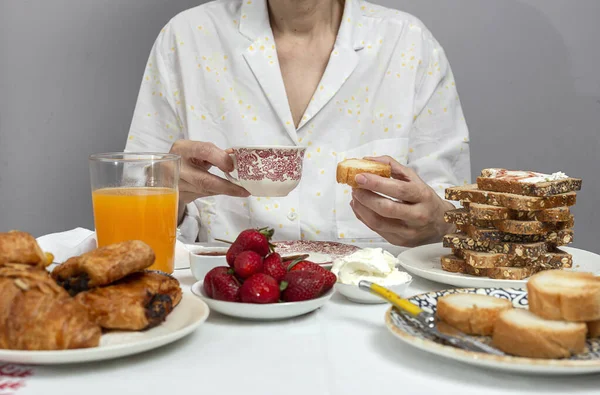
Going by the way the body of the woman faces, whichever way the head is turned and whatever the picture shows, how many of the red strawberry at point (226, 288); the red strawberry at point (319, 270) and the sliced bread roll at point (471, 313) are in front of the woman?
3

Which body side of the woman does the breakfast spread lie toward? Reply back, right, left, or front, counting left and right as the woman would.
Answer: front

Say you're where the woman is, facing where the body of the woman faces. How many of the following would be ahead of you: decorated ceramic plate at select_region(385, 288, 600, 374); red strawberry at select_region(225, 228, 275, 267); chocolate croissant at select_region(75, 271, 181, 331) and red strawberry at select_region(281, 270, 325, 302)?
4

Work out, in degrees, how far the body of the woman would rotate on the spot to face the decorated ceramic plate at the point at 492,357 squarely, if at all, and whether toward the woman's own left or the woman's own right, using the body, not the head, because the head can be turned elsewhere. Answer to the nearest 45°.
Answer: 0° — they already face it

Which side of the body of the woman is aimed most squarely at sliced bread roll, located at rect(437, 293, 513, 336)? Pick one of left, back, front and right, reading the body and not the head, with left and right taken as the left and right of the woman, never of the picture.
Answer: front

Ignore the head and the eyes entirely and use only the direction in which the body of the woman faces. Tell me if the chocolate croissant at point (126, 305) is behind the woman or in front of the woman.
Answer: in front

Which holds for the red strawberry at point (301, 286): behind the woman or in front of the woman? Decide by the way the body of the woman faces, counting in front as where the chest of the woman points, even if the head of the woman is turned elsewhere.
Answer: in front

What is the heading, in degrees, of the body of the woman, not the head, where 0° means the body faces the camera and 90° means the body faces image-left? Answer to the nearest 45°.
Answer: approximately 0°

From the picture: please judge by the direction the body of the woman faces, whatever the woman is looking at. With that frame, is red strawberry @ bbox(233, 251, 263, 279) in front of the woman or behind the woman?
in front
